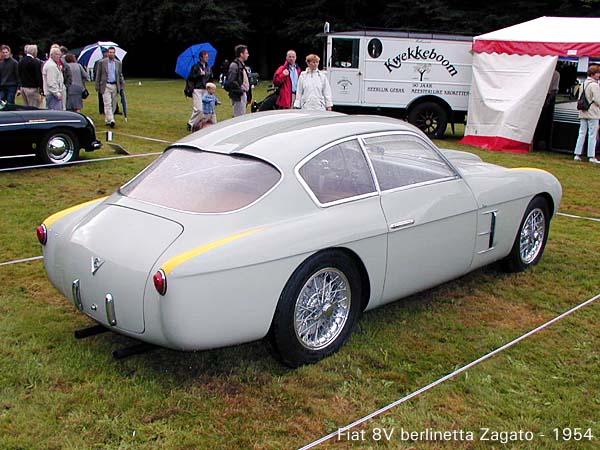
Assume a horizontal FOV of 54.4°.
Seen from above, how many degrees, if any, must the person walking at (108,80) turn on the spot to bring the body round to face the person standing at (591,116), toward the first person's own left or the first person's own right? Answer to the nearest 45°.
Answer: approximately 45° to the first person's own left

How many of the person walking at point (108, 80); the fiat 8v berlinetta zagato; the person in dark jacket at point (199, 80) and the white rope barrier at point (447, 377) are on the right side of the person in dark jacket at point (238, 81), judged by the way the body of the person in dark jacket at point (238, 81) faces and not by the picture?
2

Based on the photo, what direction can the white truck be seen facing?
to the viewer's left

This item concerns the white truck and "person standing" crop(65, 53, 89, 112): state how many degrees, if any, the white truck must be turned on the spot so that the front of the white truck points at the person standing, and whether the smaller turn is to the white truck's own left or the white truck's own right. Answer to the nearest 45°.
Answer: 0° — it already faces them

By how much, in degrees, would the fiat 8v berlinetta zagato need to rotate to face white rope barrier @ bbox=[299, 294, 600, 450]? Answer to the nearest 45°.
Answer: approximately 45° to its right

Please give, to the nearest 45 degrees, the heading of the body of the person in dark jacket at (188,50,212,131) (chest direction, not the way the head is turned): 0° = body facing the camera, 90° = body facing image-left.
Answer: approximately 315°
